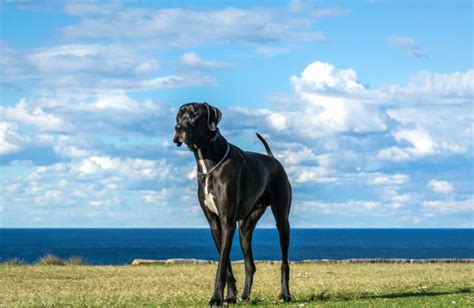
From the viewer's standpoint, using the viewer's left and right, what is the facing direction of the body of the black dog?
facing the viewer and to the left of the viewer
